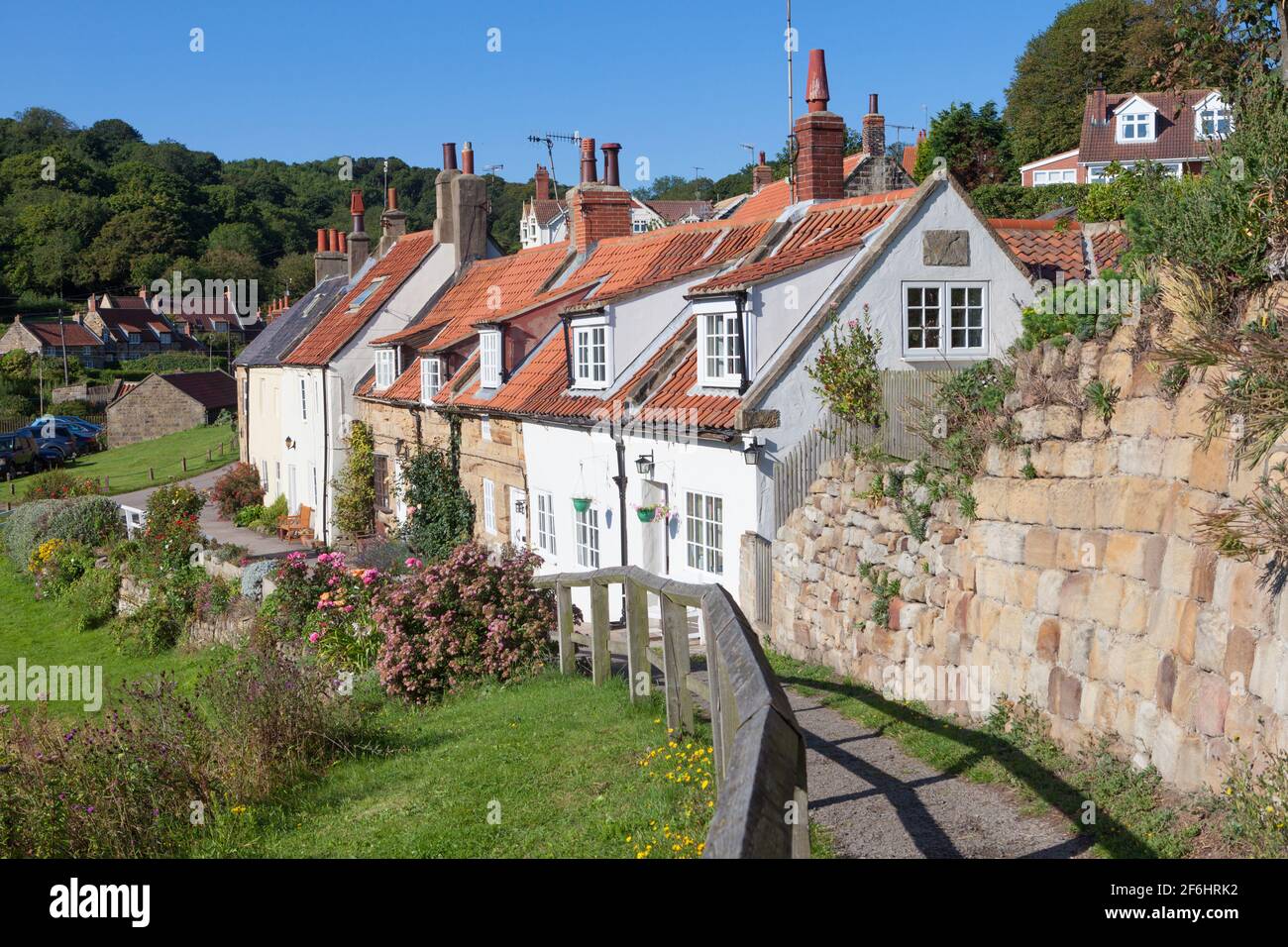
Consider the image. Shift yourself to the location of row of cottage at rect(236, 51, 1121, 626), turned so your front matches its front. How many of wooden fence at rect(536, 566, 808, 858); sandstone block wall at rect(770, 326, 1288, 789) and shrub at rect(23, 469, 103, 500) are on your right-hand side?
1

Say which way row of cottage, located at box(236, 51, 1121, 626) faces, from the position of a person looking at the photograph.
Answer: facing the viewer and to the left of the viewer

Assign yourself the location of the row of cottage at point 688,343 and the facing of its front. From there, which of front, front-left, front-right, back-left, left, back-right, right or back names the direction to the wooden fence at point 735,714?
front-left

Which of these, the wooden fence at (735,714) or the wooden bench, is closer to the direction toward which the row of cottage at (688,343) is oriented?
the wooden fence

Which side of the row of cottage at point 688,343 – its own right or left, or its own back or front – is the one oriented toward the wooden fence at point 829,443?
left

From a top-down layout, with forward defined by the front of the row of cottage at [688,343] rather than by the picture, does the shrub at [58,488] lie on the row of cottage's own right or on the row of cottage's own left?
on the row of cottage's own right

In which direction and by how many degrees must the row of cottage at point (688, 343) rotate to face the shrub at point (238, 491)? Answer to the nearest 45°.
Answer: approximately 90° to its right

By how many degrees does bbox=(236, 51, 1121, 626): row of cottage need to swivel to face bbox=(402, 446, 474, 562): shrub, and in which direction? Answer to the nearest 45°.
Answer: approximately 90° to its right

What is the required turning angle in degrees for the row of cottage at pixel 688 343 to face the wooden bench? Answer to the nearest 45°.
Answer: approximately 90° to its right

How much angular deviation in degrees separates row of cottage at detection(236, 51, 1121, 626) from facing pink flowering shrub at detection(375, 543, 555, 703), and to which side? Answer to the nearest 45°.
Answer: approximately 45° to its left
